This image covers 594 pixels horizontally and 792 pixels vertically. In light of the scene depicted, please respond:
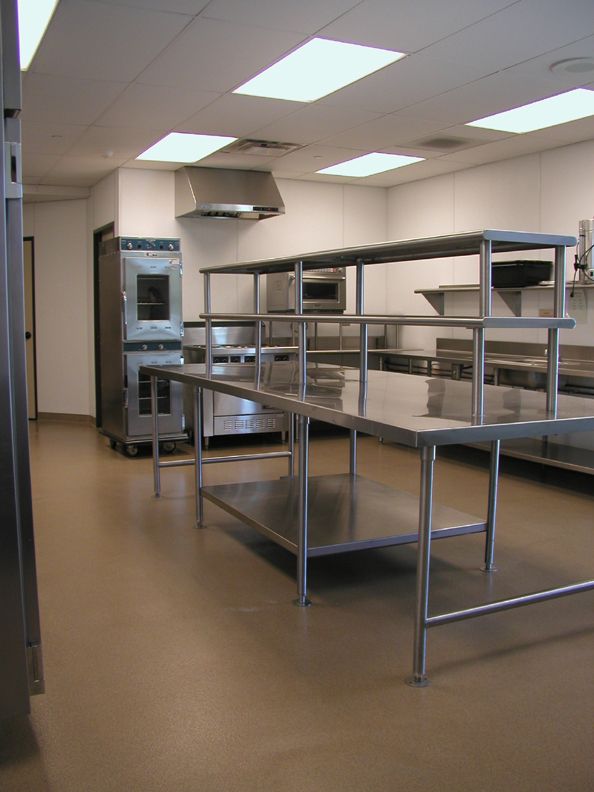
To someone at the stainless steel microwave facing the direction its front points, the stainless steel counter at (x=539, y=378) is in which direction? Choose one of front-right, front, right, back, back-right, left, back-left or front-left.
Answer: front

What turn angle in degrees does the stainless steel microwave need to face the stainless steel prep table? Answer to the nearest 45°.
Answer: approximately 45° to its right

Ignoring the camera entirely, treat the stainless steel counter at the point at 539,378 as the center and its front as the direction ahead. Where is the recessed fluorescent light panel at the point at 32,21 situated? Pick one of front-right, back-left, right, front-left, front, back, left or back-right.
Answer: front

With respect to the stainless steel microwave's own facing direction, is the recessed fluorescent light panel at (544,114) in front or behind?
in front

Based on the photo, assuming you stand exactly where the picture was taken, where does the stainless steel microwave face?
facing the viewer and to the right of the viewer

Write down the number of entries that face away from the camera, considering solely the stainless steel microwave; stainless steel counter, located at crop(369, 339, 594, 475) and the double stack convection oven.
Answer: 0

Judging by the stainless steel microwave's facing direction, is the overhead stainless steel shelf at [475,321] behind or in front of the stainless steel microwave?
in front

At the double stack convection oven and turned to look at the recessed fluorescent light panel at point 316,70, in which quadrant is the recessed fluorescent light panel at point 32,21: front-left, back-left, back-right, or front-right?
front-right

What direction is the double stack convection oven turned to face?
toward the camera

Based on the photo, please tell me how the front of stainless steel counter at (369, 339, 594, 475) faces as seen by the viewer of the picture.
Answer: facing the viewer and to the left of the viewer

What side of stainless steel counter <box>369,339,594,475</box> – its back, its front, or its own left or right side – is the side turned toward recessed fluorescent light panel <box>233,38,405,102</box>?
front

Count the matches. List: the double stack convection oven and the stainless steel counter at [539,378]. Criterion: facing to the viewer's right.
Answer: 0

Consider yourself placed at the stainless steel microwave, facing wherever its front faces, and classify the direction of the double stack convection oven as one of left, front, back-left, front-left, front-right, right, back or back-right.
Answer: right

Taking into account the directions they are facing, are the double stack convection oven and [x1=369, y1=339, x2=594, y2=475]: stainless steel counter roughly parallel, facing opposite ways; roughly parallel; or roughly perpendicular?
roughly perpendicular

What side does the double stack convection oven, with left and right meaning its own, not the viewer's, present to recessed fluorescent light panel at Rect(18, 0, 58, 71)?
front

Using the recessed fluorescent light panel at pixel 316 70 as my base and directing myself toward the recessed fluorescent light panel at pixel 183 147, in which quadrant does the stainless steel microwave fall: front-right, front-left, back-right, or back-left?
front-right

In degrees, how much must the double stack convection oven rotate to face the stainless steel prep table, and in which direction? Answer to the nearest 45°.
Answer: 0° — it already faces it
